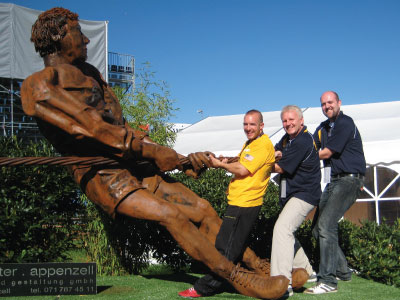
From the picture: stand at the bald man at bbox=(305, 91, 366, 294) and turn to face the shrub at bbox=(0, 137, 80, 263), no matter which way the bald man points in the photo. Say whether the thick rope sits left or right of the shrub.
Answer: left

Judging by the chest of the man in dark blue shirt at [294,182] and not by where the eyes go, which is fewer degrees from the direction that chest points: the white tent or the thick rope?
the thick rope

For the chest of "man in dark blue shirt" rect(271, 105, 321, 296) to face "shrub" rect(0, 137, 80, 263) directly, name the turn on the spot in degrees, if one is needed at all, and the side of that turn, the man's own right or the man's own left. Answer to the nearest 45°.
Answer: approximately 45° to the man's own right

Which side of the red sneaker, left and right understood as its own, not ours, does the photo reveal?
left

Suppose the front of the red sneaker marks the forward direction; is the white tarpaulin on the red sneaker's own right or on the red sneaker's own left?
on the red sneaker's own right
